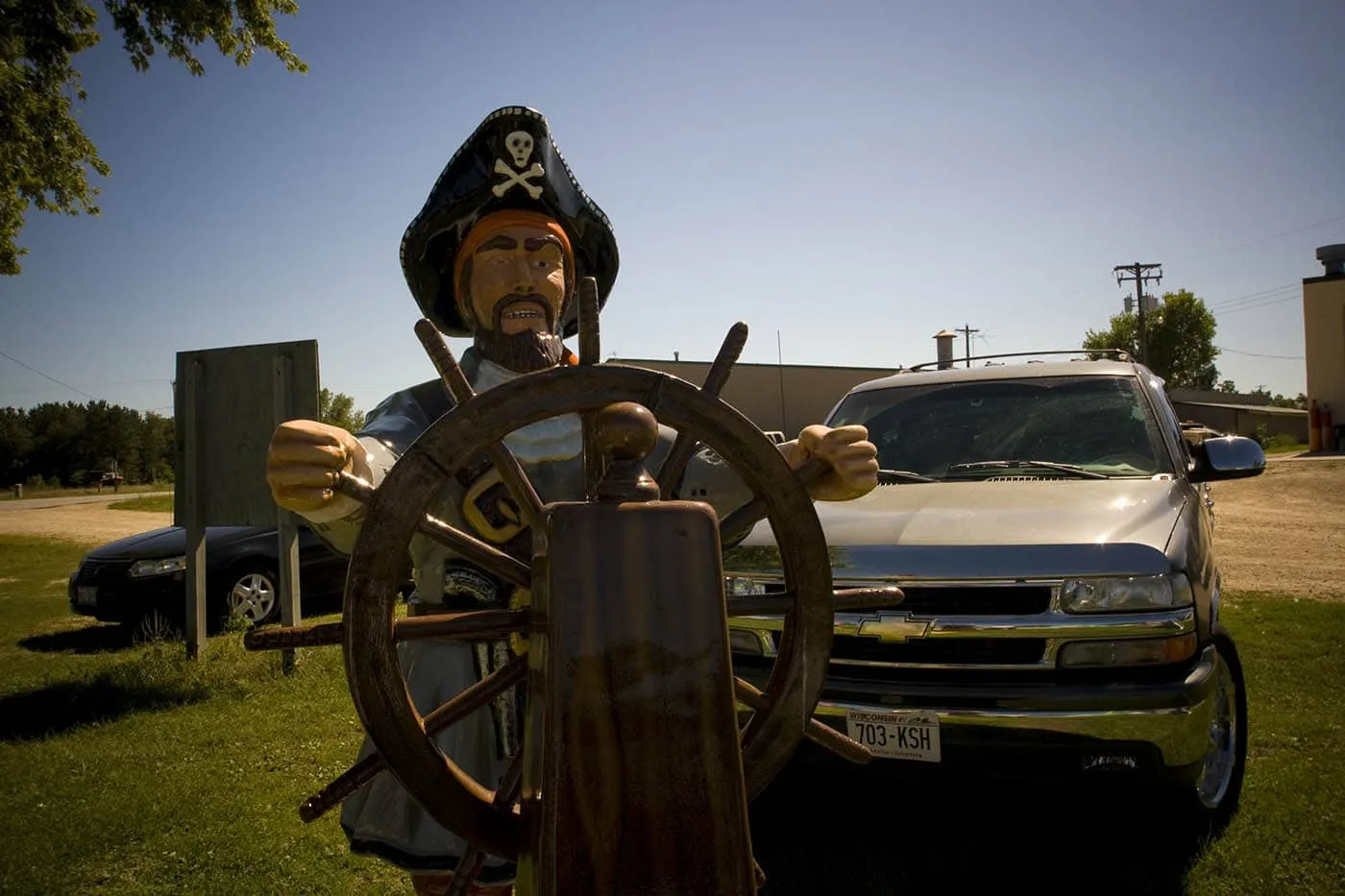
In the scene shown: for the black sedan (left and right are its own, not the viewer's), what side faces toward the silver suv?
left

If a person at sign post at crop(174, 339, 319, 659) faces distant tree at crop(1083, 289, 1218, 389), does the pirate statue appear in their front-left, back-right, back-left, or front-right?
back-right

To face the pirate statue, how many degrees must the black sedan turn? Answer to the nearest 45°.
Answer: approximately 45° to its left

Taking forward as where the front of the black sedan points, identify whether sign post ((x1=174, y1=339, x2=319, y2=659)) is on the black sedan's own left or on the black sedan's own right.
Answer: on the black sedan's own left

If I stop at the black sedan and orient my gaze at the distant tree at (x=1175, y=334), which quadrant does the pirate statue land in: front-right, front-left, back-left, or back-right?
back-right

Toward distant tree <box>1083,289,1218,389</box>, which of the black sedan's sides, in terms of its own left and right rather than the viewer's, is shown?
back

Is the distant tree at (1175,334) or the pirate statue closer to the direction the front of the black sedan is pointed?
the pirate statue

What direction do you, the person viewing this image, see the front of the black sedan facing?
facing the viewer and to the left of the viewer
